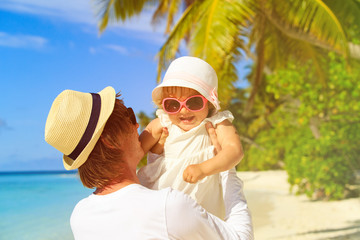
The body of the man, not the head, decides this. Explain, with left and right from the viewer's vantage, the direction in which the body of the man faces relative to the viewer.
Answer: facing away from the viewer and to the right of the viewer

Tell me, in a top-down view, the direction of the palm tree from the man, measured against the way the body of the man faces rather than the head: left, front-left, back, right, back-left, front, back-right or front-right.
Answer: front-left

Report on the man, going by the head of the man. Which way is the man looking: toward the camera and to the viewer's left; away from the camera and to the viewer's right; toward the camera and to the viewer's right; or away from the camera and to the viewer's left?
away from the camera and to the viewer's right
